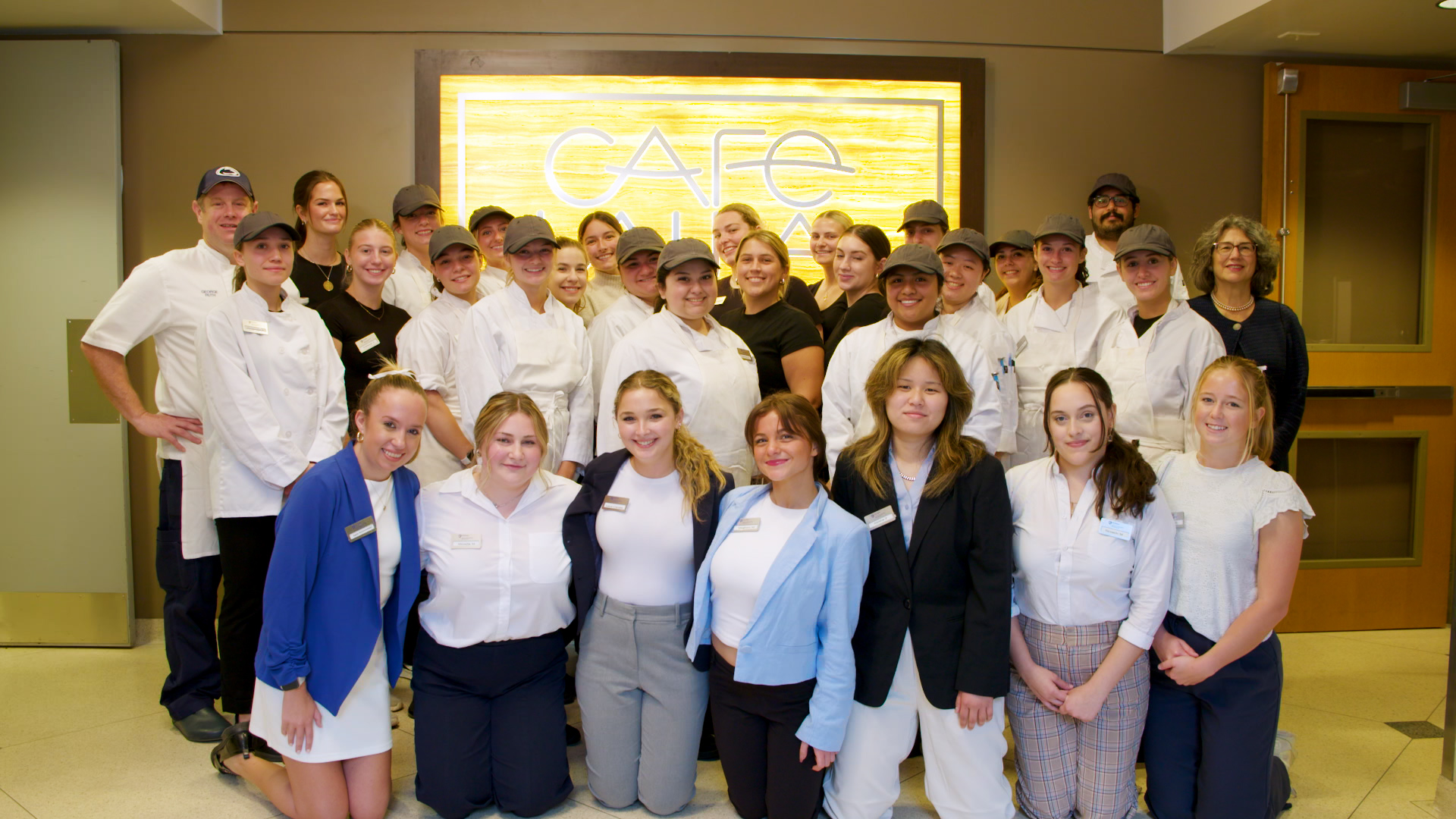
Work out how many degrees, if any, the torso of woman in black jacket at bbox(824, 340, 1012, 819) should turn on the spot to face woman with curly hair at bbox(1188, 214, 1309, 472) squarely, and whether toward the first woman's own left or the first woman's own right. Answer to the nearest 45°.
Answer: approximately 135° to the first woman's own left

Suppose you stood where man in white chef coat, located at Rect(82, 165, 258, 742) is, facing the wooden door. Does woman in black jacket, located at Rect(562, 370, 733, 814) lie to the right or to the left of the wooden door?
right

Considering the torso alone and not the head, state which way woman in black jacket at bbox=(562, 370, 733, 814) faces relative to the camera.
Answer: toward the camera

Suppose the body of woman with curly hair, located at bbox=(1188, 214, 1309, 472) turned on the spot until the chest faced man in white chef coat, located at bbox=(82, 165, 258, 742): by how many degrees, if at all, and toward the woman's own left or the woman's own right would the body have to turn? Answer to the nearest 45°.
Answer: approximately 45° to the woman's own right

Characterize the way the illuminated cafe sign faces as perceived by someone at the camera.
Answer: facing the viewer

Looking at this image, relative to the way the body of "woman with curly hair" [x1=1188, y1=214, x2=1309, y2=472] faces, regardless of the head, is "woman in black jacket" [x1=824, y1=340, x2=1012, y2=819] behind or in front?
in front

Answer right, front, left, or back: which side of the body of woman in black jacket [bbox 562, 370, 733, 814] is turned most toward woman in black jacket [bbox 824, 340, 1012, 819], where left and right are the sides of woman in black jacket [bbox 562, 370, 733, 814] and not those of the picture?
left

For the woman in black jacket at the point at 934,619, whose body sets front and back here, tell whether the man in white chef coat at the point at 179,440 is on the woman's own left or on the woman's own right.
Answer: on the woman's own right
